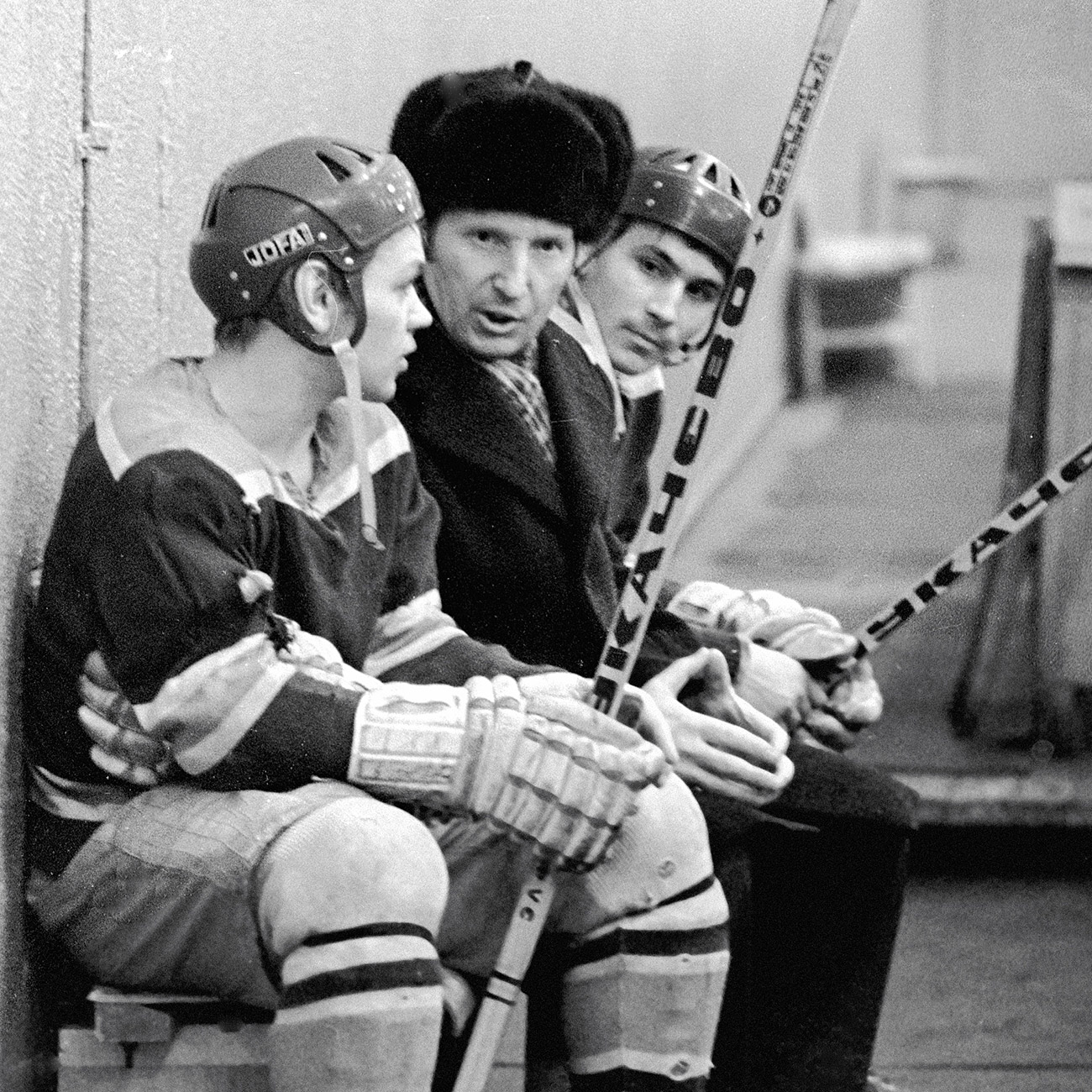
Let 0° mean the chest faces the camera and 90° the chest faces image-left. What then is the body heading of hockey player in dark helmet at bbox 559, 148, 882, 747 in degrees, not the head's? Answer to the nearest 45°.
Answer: approximately 315°

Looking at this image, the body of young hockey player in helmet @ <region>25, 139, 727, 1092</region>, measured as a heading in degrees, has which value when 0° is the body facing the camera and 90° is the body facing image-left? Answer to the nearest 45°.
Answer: approximately 315°

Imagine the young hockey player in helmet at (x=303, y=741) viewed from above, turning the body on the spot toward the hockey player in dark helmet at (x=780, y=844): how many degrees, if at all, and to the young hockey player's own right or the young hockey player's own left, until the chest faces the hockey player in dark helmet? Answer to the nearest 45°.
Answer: approximately 90° to the young hockey player's own left

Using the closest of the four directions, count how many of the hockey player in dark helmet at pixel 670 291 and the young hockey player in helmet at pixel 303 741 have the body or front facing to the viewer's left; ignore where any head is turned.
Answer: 0

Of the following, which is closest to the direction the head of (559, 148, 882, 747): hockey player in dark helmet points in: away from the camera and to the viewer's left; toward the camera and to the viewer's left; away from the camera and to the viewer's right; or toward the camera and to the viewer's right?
toward the camera and to the viewer's left

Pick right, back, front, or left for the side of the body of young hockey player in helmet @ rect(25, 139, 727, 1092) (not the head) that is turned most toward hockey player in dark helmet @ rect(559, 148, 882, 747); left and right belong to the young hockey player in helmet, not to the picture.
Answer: left

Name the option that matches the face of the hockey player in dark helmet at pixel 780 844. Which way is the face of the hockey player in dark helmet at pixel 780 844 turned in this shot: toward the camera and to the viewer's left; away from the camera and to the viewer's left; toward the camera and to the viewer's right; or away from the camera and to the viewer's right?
toward the camera and to the viewer's left
